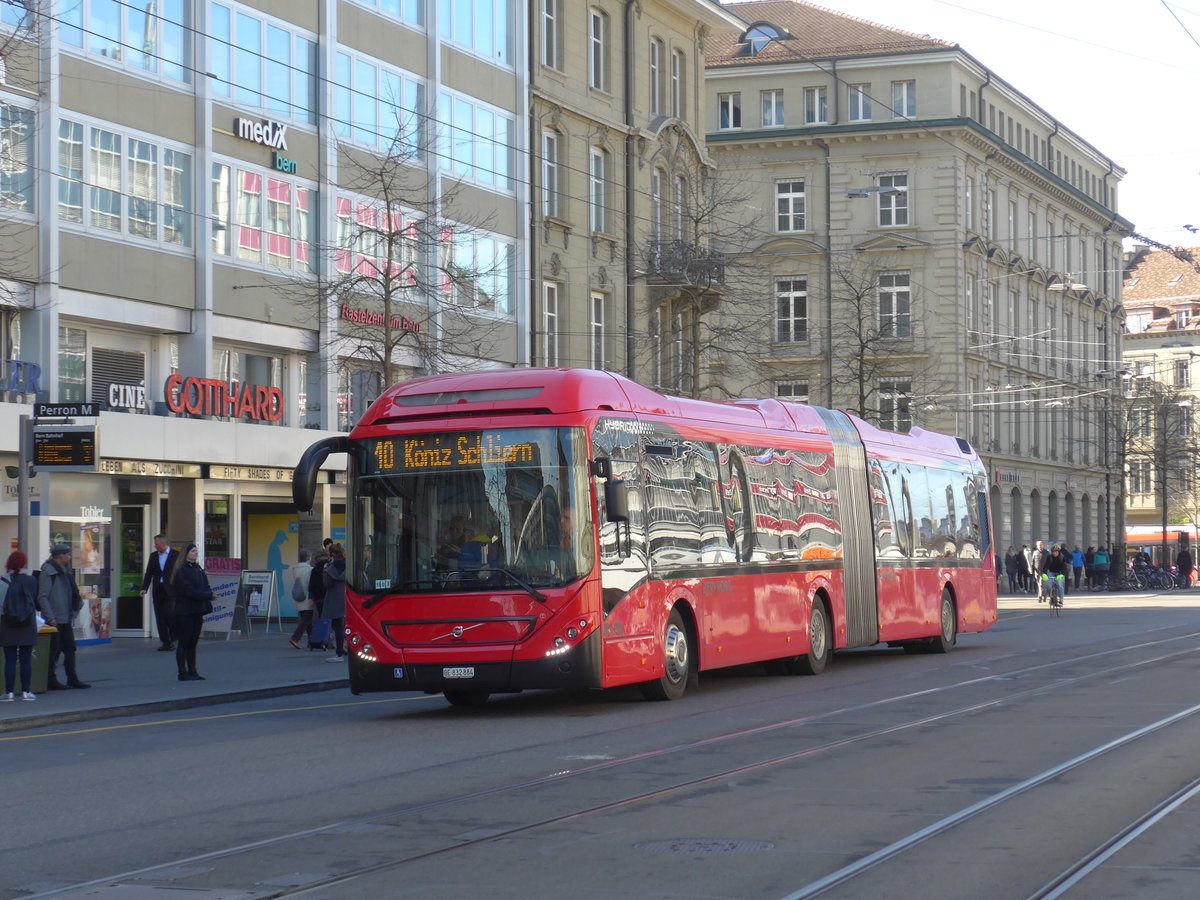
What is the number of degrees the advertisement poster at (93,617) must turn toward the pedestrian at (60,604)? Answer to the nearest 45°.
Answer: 0° — it already faces them

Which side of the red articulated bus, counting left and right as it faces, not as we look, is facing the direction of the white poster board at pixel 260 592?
right

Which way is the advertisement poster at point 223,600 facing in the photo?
toward the camera

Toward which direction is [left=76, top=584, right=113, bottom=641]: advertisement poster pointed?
toward the camera

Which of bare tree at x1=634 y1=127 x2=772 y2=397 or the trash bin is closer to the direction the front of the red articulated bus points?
the trash bin

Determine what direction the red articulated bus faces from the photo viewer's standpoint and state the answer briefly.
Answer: facing the viewer and to the left of the viewer

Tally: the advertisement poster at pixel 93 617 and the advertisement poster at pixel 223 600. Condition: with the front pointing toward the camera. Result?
2

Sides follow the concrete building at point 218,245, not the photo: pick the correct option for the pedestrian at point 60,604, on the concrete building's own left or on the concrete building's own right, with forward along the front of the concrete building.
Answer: on the concrete building's own right

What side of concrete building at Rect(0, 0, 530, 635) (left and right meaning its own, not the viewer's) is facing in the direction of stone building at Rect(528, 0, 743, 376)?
left

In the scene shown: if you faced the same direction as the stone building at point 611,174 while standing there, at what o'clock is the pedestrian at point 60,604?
The pedestrian is roughly at 2 o'clock from the stone building.

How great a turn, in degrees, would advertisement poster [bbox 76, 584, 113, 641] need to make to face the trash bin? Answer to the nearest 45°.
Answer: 0° — it already faces it

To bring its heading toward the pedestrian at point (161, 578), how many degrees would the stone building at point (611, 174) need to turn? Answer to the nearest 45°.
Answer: approximately 45° to its right

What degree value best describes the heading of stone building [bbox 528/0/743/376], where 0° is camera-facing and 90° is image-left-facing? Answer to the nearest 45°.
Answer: approximately 315°

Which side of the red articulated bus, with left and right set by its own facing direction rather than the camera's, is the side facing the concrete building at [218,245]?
right

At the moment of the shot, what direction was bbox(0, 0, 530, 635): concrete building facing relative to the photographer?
facing the viewer and to the right of the viewer
